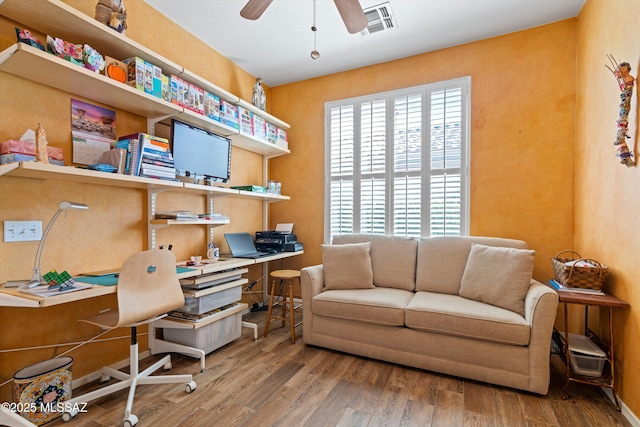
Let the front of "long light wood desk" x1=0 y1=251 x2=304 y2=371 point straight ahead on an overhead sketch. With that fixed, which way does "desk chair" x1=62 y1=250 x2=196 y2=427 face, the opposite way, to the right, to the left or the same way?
the opposite way

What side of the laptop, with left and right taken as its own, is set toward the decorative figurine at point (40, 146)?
right

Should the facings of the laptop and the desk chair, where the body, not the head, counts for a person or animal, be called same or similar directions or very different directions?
very different directions

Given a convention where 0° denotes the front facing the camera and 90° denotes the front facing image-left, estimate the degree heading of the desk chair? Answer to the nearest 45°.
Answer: approximately 135°
